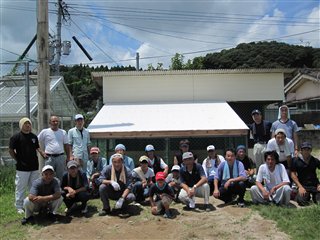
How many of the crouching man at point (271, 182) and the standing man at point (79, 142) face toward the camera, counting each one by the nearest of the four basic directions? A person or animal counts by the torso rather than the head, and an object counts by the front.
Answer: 2

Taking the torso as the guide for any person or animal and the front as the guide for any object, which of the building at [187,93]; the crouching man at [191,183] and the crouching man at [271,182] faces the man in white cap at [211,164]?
the building

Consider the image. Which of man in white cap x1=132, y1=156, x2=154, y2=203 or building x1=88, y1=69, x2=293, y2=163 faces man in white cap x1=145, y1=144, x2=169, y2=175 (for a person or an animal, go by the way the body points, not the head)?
the building

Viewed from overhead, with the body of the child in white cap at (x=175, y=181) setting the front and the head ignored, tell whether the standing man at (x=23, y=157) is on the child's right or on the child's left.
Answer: on the child's right

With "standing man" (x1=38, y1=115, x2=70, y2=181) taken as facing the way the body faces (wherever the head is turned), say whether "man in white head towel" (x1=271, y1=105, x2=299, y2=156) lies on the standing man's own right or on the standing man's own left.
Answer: on the standing man's own left

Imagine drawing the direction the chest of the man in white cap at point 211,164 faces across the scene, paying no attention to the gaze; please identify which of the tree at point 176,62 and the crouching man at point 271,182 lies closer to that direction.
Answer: the crouching man
